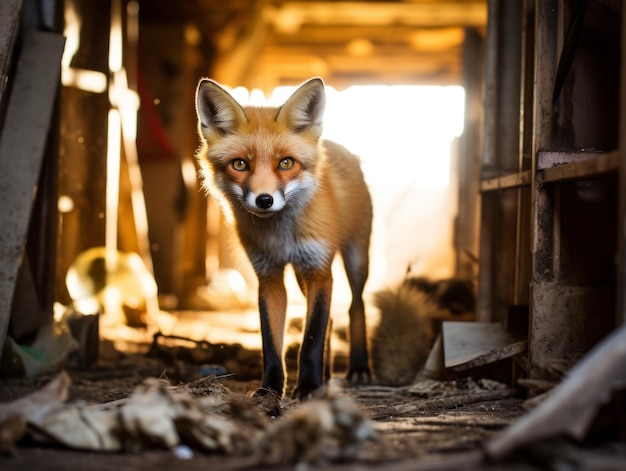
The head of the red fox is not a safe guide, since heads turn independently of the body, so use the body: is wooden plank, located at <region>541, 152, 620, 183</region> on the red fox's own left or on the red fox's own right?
on the red fox's own left

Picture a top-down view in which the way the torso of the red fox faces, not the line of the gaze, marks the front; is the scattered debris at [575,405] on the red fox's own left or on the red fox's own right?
on the red fox's own left

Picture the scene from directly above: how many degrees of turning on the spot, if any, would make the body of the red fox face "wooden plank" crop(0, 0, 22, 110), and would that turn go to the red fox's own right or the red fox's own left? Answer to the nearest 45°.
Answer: approximately 45° to the red fox's own right

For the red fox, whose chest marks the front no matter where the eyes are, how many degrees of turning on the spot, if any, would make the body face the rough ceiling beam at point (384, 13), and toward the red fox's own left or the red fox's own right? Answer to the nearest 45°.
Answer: approximately 135° to the red fox's own right

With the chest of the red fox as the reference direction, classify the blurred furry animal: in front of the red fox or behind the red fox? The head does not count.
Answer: behind

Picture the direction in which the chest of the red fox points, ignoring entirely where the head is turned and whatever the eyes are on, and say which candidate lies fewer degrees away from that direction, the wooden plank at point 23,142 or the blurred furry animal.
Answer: the wooden plank

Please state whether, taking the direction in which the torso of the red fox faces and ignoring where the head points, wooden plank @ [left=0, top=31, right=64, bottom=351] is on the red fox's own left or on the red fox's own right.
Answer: on the red fox's own right

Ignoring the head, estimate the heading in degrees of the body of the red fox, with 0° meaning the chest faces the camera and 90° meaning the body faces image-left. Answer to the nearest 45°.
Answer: approximately 45°

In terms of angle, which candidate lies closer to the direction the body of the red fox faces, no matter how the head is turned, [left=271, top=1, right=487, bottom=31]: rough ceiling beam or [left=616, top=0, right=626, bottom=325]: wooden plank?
the wooden plank

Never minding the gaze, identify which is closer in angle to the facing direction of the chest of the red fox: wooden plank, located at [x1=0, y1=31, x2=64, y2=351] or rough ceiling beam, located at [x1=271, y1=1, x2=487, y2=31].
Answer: the wooden plank
